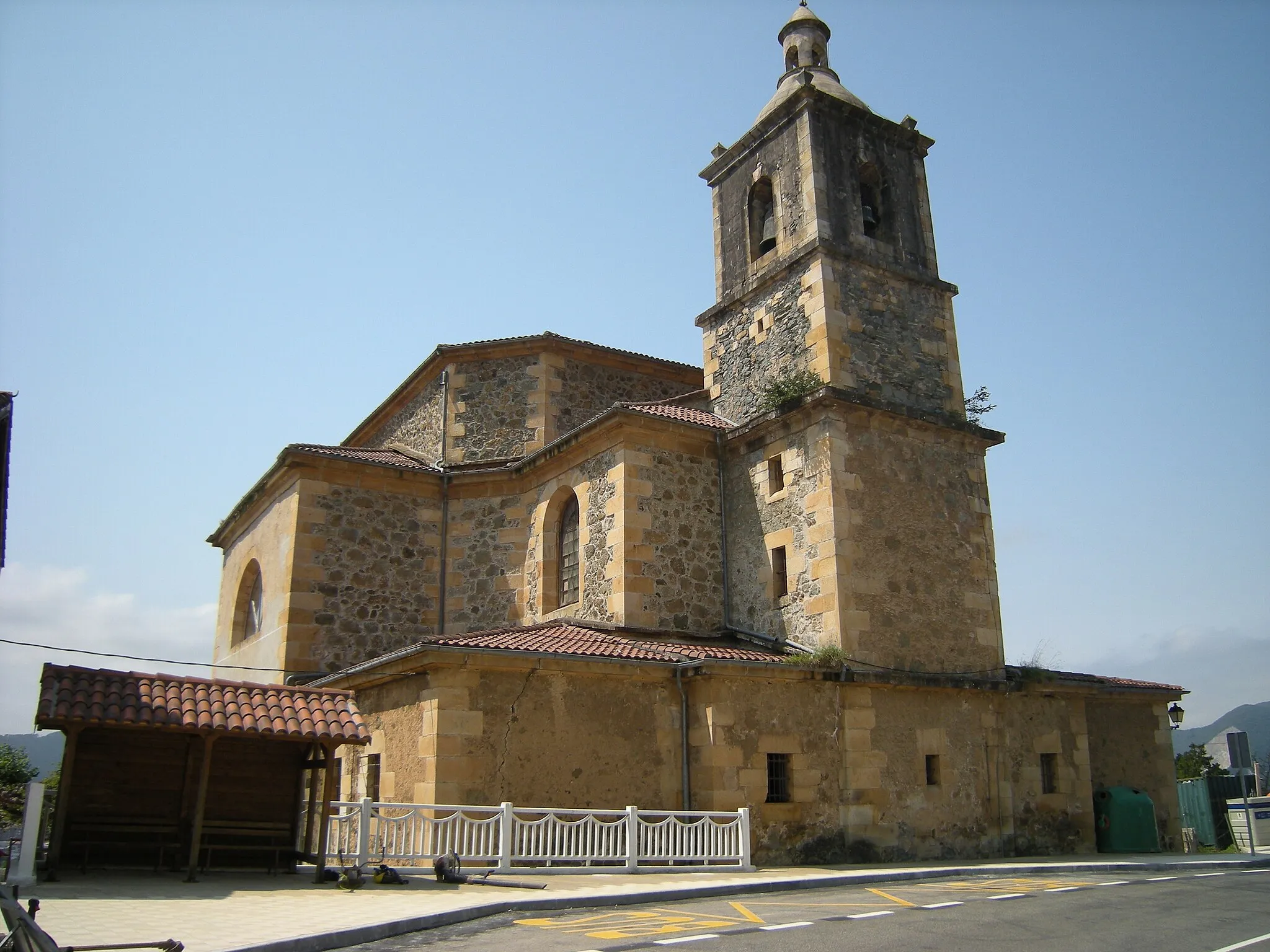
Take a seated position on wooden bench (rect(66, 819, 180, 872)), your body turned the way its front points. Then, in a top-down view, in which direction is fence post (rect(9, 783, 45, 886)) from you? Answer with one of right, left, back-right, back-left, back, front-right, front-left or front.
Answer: front-right

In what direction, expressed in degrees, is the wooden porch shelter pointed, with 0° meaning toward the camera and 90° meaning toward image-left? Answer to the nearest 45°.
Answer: approximately 0°

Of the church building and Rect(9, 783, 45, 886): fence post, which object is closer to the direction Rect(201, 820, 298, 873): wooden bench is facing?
the fence post

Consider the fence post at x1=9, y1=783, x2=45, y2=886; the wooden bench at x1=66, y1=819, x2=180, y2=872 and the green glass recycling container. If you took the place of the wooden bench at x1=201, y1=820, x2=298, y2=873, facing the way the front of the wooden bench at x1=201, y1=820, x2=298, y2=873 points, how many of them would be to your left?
1

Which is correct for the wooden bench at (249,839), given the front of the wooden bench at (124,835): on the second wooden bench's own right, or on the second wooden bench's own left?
on the second wooden bench's own left

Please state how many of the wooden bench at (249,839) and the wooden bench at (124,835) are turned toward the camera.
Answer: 2

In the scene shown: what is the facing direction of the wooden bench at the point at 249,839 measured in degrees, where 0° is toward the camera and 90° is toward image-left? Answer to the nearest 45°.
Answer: approximately 0°
